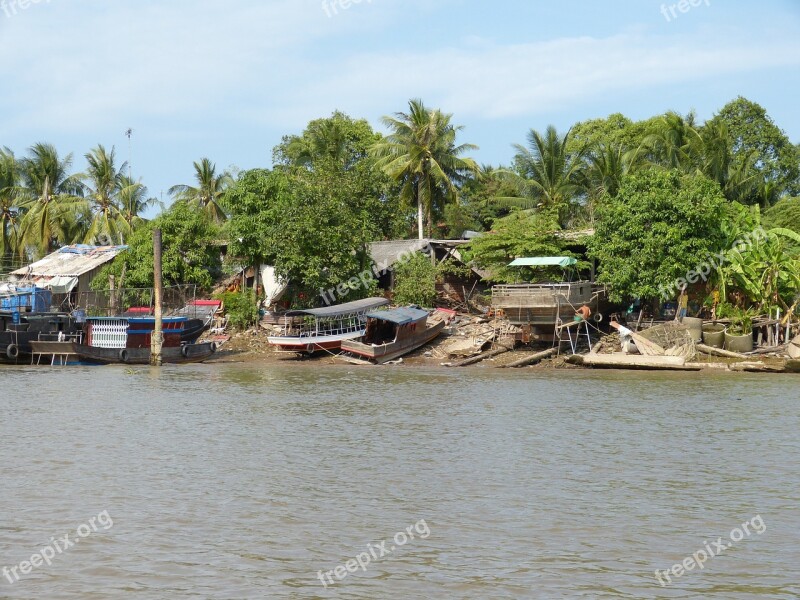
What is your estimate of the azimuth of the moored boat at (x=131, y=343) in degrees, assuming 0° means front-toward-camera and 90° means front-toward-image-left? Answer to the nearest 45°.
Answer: approximately 270°

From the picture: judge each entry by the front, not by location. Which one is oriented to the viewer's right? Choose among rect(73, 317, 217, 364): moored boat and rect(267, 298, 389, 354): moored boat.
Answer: rect(73, 317, 217, 364): moored boat

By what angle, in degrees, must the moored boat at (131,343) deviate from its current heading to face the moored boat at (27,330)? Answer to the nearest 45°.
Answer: approximately 180°

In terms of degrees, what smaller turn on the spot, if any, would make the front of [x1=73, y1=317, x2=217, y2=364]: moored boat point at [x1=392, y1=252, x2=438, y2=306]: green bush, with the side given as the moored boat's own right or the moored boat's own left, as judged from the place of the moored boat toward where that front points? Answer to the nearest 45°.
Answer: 0° — it already faces it

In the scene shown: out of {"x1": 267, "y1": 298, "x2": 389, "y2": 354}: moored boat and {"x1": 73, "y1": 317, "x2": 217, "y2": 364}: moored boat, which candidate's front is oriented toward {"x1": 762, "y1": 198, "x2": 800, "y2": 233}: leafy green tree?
{"x1": 73, "y1": 317, "x2": 217, "y2": 364}: moored boat

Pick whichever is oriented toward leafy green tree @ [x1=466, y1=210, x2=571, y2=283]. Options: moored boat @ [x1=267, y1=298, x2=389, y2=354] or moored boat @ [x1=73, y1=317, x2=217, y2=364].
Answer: moored boat @ [x1=73, y1=317, x2=217, y2=364]

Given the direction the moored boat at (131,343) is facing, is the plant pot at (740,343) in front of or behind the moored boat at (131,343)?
in front

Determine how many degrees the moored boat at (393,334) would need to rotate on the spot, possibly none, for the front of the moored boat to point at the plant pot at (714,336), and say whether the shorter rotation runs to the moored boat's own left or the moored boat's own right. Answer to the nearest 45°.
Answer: approximately 45° to the moored boat's own right
